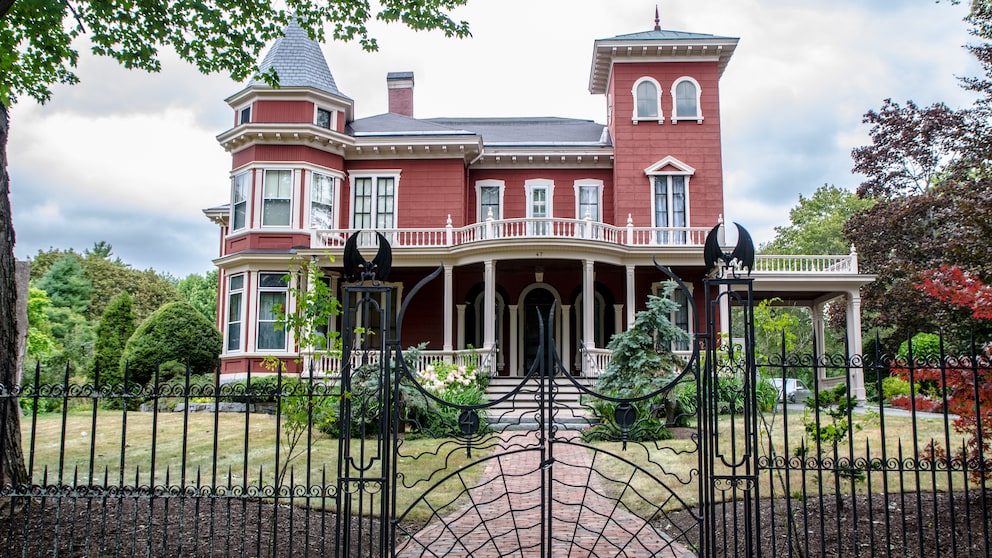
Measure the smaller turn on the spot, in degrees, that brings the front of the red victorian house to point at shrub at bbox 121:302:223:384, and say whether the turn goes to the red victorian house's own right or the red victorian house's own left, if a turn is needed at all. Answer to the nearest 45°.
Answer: approximately 90° to the red victorian house's own right

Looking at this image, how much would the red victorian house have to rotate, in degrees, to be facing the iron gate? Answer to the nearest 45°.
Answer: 0° — it already faces it

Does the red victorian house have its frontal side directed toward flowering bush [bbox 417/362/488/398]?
yes

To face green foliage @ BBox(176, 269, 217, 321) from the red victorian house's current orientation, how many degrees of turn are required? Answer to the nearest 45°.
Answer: approximately 135° to its right

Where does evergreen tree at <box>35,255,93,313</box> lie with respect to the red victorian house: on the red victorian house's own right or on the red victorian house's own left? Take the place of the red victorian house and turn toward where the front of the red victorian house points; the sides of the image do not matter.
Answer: on the red victorian house's own right

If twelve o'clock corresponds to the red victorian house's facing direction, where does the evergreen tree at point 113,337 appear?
The evergreen tree is roughly at 3 o'clock from the red victorian house.

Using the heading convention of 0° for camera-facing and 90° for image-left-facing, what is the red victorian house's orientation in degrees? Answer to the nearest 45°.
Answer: approximately 0°

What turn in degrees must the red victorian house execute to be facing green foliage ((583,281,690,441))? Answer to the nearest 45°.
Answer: approximately 45° to its left

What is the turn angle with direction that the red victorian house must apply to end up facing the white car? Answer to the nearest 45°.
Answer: approximately 45° to its left

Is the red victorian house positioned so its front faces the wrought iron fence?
yes
